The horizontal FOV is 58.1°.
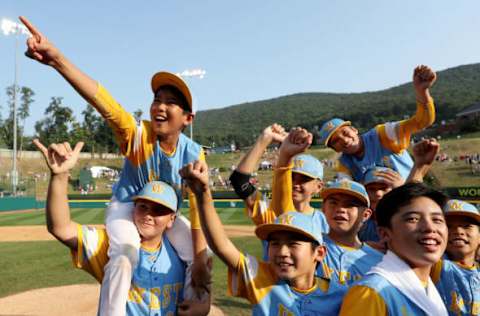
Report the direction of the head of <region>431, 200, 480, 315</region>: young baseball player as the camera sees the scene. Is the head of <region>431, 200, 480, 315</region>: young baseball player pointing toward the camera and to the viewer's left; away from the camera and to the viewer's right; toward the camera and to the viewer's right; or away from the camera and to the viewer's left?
toward the camera and to the viewer's left

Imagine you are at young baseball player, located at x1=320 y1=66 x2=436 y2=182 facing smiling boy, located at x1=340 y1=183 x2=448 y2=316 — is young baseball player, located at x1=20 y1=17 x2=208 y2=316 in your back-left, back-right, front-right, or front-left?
front-right

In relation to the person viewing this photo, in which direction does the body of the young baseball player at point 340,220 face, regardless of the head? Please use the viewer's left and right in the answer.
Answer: facing the viewer and to the left of the viewer

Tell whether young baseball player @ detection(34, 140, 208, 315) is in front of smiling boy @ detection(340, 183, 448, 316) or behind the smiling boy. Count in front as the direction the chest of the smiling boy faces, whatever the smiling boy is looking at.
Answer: behind

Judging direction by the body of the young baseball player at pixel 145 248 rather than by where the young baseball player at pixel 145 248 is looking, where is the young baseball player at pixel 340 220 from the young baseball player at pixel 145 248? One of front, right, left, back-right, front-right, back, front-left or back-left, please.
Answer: left

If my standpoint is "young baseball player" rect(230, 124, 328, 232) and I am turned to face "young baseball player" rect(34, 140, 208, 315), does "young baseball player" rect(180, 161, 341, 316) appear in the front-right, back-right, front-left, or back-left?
front-left

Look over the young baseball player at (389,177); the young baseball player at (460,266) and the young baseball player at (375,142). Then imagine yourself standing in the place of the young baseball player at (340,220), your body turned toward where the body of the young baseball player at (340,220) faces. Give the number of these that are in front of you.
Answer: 0

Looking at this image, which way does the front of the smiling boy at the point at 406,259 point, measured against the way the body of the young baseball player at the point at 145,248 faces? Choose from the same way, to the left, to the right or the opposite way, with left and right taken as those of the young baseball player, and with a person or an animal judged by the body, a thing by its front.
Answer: the same way

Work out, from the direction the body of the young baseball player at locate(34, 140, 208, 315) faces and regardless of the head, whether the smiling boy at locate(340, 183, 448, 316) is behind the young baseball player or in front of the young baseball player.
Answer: in front

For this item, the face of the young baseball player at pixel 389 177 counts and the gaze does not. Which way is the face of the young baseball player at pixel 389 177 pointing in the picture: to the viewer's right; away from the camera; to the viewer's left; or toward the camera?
toward the camera

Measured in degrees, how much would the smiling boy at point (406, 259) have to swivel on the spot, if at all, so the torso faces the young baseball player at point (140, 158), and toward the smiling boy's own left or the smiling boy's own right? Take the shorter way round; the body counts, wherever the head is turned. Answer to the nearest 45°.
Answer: approximately 135° to the smiling boy's own right

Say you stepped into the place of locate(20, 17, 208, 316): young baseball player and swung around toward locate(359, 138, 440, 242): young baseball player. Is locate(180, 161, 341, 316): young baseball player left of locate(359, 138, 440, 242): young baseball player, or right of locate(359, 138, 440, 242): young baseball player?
right

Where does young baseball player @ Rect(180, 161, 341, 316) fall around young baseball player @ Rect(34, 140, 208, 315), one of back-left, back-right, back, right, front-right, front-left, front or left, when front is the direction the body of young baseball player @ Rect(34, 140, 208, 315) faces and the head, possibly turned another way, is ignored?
front-left

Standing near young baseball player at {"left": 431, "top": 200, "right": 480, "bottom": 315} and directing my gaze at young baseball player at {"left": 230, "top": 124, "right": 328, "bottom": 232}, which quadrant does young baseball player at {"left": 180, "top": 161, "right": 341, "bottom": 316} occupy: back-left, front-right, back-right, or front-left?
front-left

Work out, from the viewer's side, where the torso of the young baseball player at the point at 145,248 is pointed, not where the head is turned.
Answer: toward the camera
